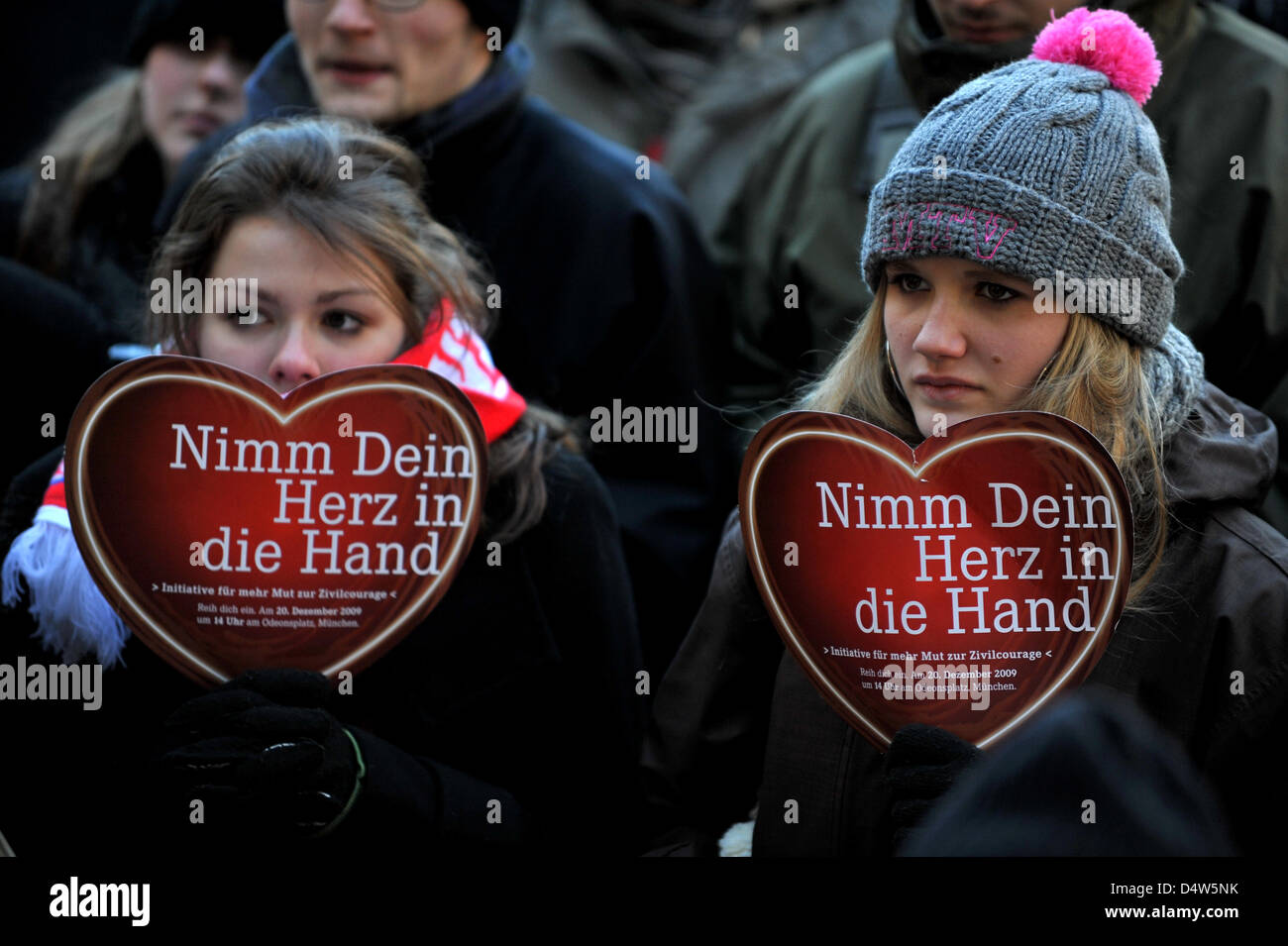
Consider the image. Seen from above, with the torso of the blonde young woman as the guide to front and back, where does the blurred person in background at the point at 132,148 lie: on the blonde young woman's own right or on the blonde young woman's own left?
on the blonde young woman's own right

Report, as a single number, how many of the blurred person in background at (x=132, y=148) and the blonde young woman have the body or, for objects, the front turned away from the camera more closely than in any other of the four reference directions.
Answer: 0

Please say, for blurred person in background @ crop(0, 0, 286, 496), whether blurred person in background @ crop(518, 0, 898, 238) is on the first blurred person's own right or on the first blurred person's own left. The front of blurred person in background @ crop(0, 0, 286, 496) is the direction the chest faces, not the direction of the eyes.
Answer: on the first blurred person's own left

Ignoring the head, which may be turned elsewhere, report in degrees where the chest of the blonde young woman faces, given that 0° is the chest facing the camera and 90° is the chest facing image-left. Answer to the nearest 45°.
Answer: approximately 45°

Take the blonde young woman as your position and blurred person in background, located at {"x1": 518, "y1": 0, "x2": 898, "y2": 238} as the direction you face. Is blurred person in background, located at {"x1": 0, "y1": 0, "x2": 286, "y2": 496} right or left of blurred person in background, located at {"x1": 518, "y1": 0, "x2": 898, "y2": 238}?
left

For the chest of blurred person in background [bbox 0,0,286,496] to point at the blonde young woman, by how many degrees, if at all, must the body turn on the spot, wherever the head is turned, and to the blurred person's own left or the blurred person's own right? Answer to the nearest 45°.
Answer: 0° — they already face them

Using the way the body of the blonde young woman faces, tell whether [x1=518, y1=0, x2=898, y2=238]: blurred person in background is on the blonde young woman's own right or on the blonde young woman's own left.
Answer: on the blonde young woman's own right

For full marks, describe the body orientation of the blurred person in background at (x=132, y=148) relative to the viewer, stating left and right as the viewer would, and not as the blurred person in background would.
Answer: facing the viewer and to the right of the viewer
